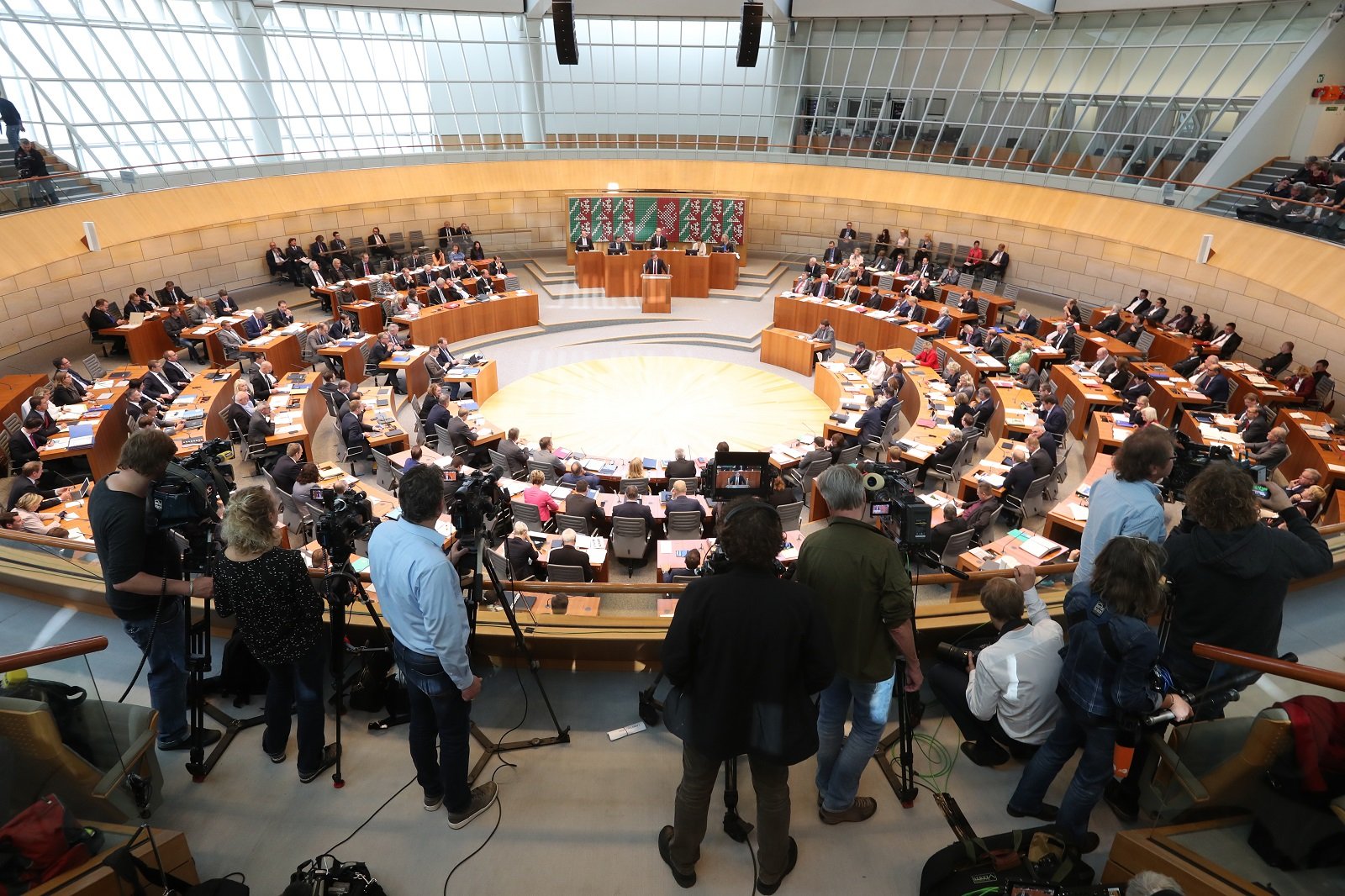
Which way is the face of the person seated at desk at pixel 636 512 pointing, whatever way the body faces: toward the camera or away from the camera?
away from the camera

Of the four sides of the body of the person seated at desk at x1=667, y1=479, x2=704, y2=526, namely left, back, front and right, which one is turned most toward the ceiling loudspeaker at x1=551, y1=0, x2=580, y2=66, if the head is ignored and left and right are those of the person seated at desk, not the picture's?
front

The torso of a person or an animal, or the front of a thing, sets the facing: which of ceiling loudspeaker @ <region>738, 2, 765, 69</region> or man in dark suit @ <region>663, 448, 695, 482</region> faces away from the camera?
the man in dark suit

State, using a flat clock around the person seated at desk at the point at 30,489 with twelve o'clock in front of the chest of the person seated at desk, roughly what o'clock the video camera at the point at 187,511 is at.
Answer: The video camera is roughly at 3 o'clock from the person seated at desk.

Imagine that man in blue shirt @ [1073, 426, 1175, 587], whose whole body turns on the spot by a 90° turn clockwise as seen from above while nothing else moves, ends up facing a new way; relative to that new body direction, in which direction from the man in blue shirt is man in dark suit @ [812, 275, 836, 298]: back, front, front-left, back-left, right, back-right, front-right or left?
back

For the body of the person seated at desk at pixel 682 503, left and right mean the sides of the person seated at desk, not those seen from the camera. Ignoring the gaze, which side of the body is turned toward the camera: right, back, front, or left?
back

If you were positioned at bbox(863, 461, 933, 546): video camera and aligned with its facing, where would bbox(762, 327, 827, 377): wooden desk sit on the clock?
The wooden desk is roughly at 1 o'clock from the video camera.

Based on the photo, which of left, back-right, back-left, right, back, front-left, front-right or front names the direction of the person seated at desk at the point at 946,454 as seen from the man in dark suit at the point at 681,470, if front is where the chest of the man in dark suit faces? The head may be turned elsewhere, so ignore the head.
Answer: right

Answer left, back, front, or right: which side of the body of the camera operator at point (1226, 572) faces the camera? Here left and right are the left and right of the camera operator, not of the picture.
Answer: back

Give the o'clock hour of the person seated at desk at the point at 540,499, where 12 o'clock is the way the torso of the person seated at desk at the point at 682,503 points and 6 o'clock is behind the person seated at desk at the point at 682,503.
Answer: the person seated at desk at the point at 540,499 is roughly at 9 o'clock from the person seated at desk at the point at 682,503.

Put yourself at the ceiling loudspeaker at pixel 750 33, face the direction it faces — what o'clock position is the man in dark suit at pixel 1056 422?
The man in dark suit is roughly at 11 o'clock from the ceiling loudspeaker.

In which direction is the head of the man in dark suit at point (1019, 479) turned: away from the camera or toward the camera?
away from the camera

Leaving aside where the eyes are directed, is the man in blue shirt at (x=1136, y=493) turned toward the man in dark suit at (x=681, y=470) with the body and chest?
no

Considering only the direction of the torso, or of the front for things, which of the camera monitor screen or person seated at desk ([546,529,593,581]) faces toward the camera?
the camera monitor screen

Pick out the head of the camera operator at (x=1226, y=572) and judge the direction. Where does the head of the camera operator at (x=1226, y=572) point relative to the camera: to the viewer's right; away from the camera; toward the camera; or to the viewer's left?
away from the camera

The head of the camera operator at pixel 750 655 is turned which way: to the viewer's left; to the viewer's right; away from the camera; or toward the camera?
away from the camera

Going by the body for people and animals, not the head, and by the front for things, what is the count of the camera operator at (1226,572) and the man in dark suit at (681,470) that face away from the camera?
2
